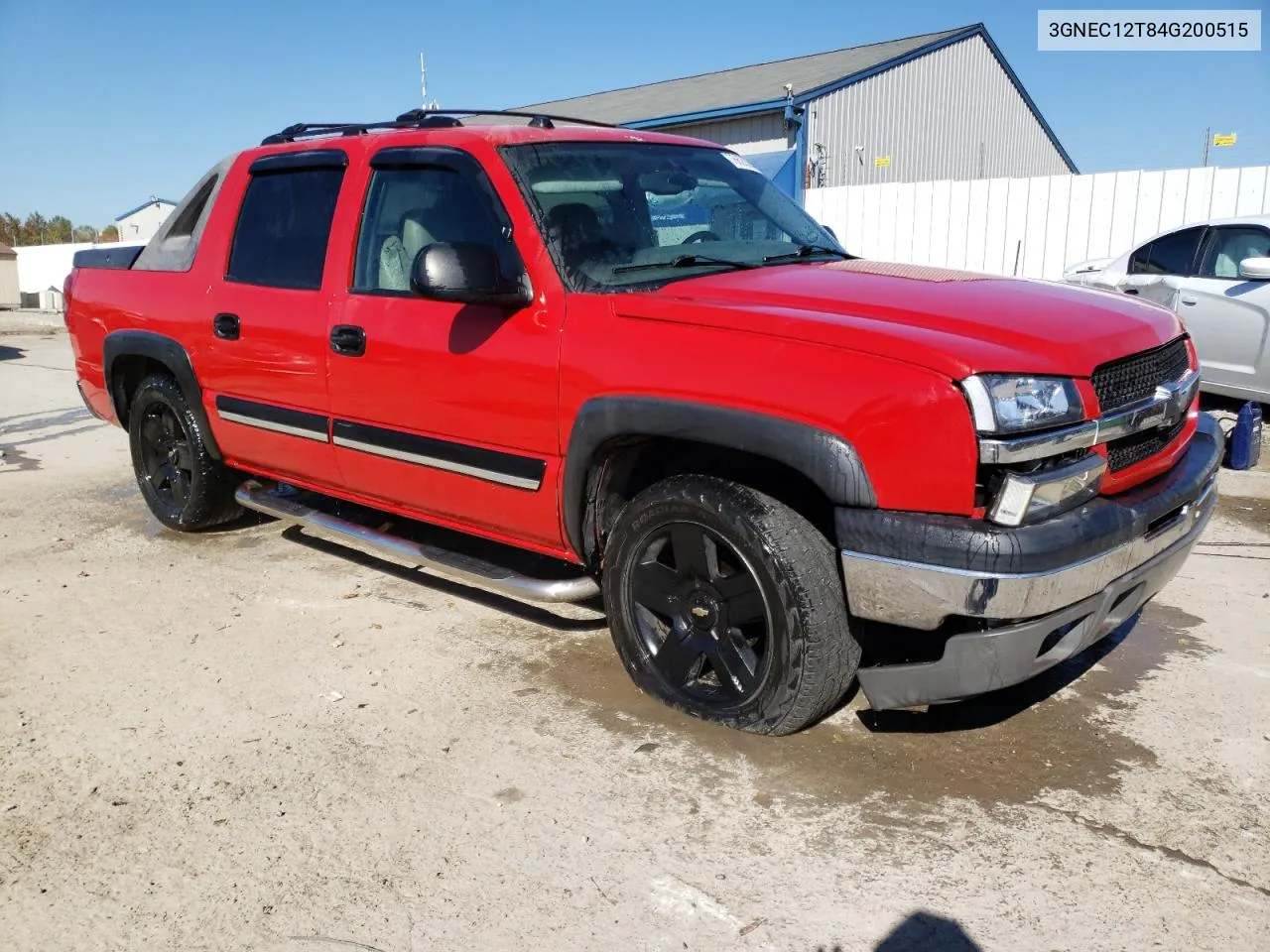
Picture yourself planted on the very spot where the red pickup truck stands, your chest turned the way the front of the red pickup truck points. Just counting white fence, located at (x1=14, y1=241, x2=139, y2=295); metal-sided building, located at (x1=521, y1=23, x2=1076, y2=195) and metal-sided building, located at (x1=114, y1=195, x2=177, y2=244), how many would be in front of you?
0

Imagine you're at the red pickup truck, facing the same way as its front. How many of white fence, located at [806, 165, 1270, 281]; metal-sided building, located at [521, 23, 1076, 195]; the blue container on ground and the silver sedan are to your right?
0

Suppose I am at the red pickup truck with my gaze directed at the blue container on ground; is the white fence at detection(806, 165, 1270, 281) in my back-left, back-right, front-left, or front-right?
front-left

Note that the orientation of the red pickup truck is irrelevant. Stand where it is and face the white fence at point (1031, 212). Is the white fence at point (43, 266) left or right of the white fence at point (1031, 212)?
left

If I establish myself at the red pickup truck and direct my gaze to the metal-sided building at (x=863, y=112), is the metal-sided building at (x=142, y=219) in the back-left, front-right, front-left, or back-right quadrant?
front-left

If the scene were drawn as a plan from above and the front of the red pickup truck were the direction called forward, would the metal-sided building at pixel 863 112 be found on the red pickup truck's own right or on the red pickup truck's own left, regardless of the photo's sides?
on the red pickup truck's own left

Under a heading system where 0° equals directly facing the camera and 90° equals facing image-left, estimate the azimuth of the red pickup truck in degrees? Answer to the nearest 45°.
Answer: approximately 315°

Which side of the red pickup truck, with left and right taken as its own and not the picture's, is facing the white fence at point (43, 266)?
back

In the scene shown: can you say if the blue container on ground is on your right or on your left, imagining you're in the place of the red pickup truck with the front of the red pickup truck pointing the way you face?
on your left

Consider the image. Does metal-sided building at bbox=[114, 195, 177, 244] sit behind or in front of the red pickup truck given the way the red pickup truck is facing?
behind

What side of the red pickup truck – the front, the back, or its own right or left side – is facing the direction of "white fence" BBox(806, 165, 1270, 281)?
left

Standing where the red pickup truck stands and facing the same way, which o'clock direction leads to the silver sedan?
The silver sedan is roughly at 9 o'clock from the red pickup truck.
